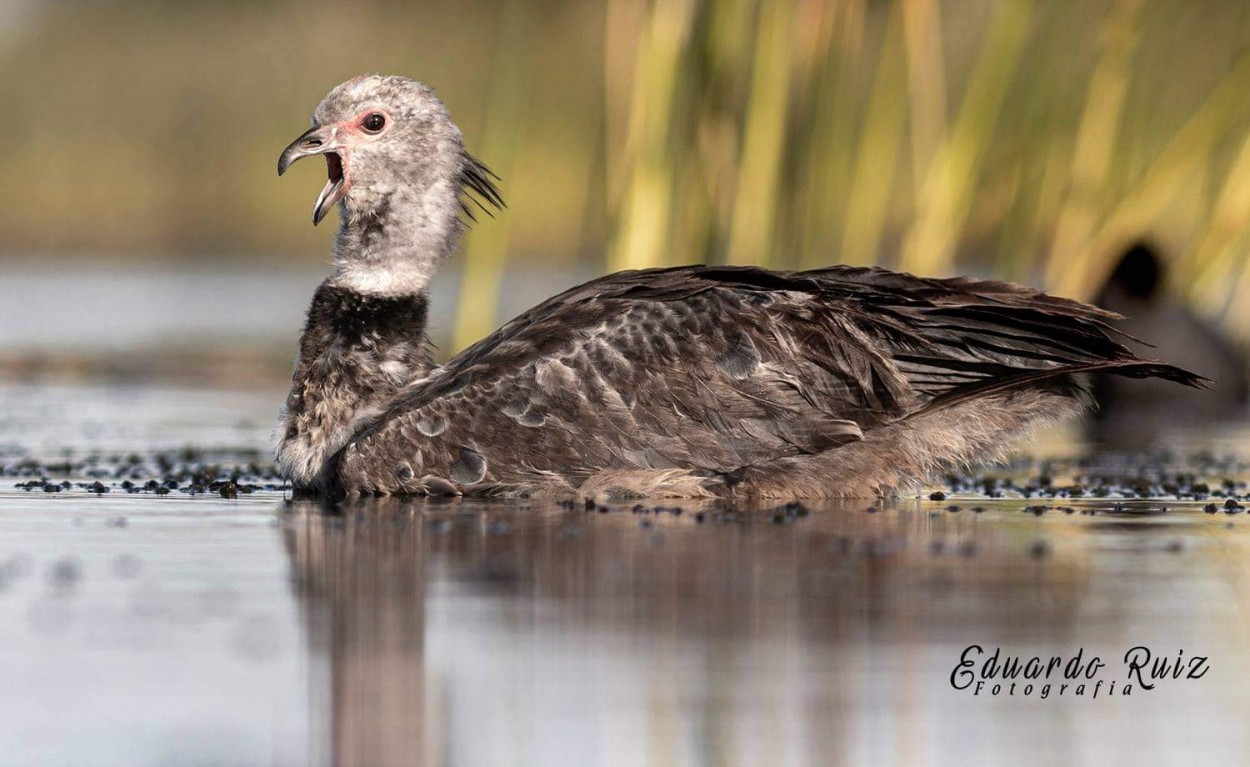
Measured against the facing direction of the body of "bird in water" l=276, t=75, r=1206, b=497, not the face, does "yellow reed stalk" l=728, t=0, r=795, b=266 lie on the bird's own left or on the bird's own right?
on the bird's own right

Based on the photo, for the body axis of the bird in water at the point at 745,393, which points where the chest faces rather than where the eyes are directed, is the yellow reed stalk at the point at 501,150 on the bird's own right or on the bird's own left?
on the bird's own right

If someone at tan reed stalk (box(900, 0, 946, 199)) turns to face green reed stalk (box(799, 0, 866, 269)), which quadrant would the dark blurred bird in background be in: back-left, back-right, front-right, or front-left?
back-left

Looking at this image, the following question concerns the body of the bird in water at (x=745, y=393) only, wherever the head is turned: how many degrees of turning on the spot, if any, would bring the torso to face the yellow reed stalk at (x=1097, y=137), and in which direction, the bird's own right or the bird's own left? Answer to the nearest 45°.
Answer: approximately 135° to the bird's own right

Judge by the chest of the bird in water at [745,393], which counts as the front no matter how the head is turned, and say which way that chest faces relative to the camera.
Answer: to the viewer's left

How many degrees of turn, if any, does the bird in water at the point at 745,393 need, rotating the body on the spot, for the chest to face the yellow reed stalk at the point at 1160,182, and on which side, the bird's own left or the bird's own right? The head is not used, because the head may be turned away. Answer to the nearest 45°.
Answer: approximately 135° to the bird's own right

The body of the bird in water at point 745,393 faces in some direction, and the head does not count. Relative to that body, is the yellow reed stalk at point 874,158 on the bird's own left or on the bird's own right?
on the bird's own right

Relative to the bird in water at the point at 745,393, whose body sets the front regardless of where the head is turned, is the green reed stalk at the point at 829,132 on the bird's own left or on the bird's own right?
on the bird's own right

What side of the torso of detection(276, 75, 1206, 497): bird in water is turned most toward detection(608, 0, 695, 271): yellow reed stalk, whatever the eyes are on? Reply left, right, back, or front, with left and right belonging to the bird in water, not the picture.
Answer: right
